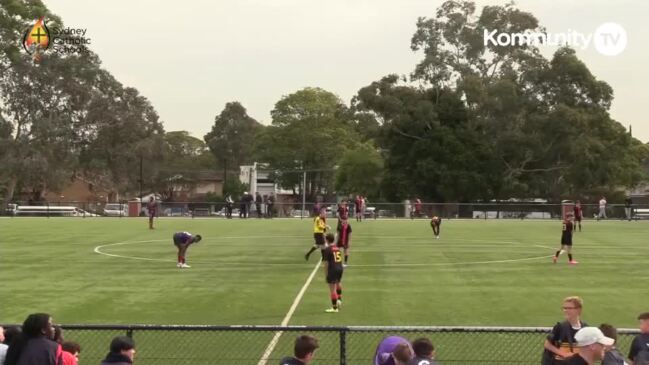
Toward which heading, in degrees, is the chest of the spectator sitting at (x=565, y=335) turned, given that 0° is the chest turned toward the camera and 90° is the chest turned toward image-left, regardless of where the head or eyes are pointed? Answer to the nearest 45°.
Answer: approximately 315°

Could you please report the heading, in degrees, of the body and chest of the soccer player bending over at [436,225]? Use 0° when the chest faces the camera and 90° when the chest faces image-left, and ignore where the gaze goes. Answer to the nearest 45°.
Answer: approximately 0°

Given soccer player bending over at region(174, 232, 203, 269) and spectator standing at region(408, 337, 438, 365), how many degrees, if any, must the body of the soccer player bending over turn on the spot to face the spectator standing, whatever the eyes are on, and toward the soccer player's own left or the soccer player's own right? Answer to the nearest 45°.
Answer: approximately 90° to the soccer player's own right

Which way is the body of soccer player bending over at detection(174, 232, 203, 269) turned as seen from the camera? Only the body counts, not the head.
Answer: to the viewer's right

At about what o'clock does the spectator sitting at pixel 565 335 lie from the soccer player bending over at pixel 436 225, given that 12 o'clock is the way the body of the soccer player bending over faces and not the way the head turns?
The spectator sitting is roughly at 12 o'clock from the soccer player bending over.

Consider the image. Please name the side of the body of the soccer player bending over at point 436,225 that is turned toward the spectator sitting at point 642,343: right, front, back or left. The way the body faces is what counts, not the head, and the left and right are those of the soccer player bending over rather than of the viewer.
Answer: front

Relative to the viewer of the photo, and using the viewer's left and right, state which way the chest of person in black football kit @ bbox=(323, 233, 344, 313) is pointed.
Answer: facing away from the viewer and to the left of the viewer

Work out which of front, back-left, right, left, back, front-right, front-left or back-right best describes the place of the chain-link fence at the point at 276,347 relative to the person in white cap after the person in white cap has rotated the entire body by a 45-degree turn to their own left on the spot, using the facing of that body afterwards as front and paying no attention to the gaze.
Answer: left
